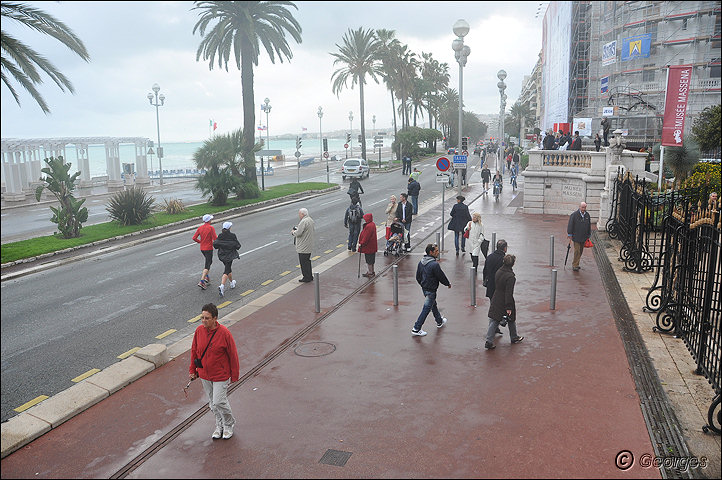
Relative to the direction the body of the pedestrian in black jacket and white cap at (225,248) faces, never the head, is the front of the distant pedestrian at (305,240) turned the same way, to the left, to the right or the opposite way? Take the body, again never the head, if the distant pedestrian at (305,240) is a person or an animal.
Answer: to the left

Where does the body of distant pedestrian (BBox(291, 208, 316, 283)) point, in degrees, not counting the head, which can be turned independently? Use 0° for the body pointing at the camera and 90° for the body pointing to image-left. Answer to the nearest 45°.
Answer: approximately 90°

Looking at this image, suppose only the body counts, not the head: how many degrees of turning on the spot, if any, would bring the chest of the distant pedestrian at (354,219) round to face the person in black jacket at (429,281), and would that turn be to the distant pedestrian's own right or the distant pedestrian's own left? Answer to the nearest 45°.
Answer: approximately 180°

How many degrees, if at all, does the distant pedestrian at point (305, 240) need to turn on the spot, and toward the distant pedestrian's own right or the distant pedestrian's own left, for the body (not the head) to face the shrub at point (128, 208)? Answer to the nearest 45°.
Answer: approximately 45° to the distant pedestrian's own right

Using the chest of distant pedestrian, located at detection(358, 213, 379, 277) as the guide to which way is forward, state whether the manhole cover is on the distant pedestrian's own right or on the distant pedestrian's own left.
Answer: on the distant pedestrian's own left

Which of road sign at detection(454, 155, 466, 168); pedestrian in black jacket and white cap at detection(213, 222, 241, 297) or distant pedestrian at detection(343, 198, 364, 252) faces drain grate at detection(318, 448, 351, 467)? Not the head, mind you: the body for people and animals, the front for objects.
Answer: the road sign

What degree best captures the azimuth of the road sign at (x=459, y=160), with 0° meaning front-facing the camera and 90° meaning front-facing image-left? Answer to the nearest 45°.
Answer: approximately 0°

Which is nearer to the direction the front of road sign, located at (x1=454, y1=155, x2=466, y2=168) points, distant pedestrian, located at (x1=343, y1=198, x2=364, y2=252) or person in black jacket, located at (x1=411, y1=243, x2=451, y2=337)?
the person in black jacket

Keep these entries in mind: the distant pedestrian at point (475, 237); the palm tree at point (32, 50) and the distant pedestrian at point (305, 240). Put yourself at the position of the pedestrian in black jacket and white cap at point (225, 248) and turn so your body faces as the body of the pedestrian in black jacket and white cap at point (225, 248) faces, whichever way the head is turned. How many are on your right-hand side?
2

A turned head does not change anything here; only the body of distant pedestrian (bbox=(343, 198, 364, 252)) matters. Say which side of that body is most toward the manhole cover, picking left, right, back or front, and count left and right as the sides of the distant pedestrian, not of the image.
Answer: back

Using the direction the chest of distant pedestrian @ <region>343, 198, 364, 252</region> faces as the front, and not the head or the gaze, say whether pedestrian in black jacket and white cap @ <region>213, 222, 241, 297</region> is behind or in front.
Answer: behind

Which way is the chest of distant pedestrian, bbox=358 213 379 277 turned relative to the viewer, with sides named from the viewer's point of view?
facing to the left of the viewer

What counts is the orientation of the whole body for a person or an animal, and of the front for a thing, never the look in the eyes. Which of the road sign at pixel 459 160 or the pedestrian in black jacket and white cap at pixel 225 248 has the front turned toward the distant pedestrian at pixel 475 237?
the road sign

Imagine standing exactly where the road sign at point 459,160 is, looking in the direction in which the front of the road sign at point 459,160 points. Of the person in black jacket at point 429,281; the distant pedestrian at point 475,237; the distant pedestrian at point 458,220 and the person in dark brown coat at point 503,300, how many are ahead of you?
4

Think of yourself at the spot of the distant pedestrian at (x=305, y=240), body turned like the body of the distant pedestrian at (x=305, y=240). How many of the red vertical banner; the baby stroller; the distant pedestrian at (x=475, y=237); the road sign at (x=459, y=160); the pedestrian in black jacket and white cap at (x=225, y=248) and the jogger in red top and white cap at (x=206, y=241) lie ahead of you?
2

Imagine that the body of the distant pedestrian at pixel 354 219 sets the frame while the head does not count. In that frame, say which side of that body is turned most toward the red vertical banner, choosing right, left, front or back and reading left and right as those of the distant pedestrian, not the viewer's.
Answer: right
